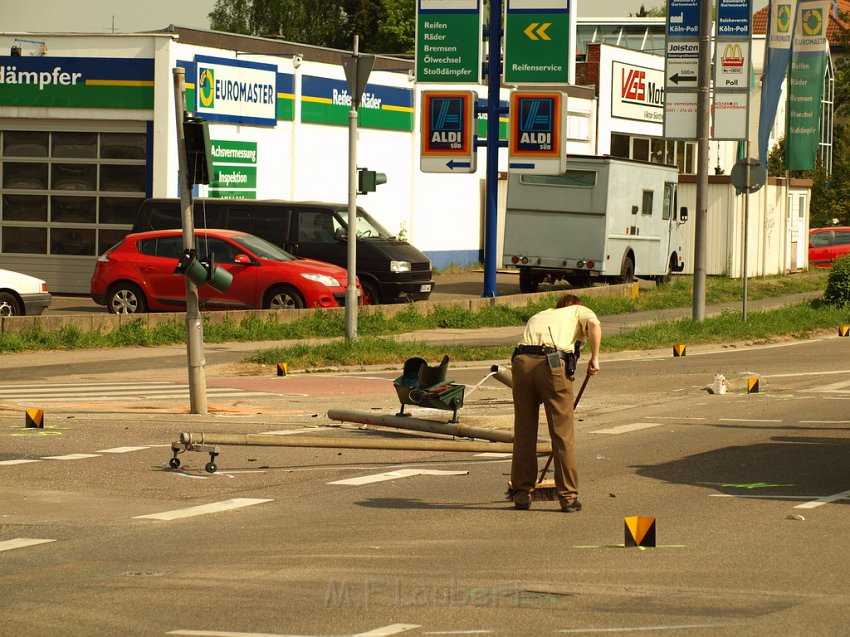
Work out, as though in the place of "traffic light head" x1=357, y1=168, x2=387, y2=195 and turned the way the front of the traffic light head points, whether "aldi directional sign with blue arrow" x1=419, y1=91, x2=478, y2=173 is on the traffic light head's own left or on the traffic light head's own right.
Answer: on the traffic light head's own left

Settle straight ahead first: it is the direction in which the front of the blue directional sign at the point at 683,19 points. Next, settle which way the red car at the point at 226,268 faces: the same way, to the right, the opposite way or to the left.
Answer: to the left

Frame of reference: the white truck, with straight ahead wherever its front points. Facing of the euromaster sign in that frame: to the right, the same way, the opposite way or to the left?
to the right

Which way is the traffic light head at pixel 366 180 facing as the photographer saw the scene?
facing to the right of the viewer

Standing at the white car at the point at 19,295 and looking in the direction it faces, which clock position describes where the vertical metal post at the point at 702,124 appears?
The vertical metal post is roughly at 12 o'clock from the white car.

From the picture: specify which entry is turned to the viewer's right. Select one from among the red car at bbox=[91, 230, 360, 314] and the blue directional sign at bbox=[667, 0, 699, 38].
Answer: the red car

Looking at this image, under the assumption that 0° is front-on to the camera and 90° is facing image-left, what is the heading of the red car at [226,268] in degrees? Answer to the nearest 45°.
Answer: approximately 270°

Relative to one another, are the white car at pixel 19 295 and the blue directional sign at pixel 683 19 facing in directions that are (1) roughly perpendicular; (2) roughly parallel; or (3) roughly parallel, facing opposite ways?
roughly perpendicular

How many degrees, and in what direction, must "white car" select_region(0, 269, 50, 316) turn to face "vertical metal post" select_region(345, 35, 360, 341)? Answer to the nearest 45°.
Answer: approximately 45° to its right

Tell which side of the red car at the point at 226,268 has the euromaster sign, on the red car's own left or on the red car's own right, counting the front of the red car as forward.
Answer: on the red car's own left

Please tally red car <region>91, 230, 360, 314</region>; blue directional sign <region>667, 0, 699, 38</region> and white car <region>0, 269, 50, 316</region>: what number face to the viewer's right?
2

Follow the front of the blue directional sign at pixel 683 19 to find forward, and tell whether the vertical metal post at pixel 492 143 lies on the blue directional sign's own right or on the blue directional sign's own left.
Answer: on the blue directional sign's own right

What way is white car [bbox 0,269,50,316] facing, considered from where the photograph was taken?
facing to the right of the viewer
